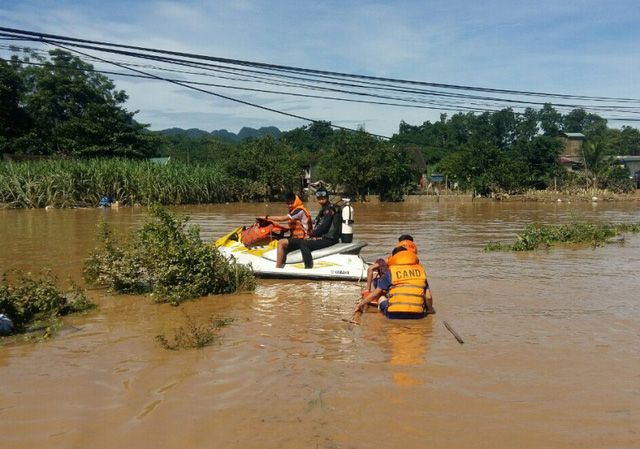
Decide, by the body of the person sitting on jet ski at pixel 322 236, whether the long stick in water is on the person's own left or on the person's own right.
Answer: on the person's own left

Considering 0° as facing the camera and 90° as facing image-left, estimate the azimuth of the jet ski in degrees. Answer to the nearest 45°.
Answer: approximately 90°

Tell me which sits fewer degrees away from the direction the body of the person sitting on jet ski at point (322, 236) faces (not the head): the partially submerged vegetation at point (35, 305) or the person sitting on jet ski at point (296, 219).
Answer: the partially submerged vegetation

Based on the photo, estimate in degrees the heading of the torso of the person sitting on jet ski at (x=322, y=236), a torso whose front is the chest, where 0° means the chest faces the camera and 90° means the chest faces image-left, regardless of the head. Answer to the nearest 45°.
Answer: approximately 45°

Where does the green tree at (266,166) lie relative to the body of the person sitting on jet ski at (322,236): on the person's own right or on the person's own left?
on the person's own right

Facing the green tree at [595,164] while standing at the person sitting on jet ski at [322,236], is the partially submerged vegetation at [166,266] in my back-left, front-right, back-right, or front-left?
back-left

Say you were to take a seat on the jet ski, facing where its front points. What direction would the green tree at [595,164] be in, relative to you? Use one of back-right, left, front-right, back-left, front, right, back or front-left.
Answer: back-right

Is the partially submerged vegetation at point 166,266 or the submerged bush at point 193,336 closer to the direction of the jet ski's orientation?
the partially submerged vegetation

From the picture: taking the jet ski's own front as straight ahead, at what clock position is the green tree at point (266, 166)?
The green tree is roughly at 3 o'clock from the jet ski.
